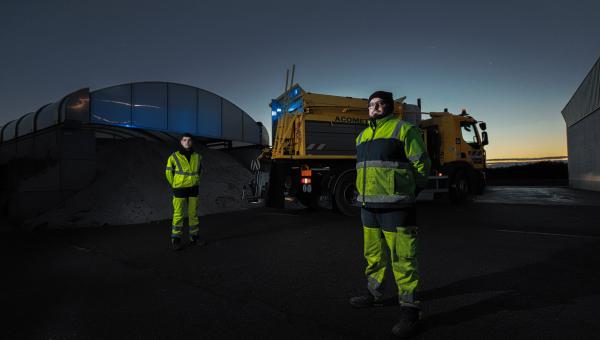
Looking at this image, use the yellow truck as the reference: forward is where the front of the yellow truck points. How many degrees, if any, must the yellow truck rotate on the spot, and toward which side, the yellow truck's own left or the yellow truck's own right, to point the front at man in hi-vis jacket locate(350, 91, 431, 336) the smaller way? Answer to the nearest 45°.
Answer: approximately 135° to the yellow truck's own right

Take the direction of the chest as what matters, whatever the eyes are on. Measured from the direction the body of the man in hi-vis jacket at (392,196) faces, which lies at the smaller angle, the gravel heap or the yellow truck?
the gravel heap

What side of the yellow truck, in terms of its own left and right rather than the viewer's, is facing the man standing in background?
back

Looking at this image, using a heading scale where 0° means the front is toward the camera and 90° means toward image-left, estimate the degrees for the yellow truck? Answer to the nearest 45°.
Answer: approximately 225°

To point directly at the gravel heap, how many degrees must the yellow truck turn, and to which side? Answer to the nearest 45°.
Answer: approximately 135° to its left

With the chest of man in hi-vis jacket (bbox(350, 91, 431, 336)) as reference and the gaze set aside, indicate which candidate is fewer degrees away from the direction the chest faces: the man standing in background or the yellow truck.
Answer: the man standing in background

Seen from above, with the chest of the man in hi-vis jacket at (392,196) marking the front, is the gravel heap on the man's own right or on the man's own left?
on the man's own right

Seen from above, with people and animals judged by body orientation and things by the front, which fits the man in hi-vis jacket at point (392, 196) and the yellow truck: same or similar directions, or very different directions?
very different directions

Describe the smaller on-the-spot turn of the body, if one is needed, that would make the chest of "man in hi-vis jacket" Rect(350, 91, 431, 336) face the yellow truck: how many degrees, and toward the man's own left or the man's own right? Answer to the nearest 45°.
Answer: approximately 135° to the man's own right
